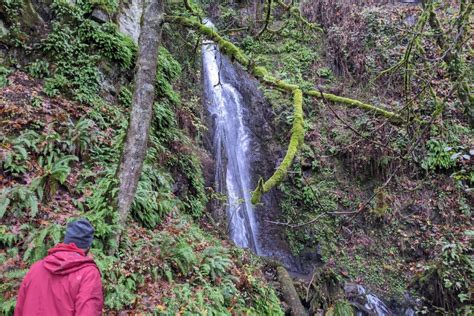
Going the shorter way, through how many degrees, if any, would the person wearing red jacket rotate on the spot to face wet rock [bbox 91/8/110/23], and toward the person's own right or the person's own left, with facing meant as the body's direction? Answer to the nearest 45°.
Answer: approximately 45° to the person's own left

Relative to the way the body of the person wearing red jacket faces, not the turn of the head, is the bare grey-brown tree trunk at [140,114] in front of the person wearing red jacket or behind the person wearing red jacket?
in front

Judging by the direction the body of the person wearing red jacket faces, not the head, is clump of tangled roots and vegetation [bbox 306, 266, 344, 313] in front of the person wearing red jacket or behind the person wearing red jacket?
in front

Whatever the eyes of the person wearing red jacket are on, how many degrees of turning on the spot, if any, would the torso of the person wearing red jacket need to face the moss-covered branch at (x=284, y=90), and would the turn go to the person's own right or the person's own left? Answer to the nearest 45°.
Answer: approximately 45° to the person's own right

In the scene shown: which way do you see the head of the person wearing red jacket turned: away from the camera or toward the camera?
away from the camera

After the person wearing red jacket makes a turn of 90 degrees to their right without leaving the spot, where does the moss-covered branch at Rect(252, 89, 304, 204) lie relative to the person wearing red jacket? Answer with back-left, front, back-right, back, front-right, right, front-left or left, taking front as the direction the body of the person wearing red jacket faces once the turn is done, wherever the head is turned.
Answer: front-left

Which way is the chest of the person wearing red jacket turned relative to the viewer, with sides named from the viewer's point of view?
facing away from the viewer and to the right of the viewer
